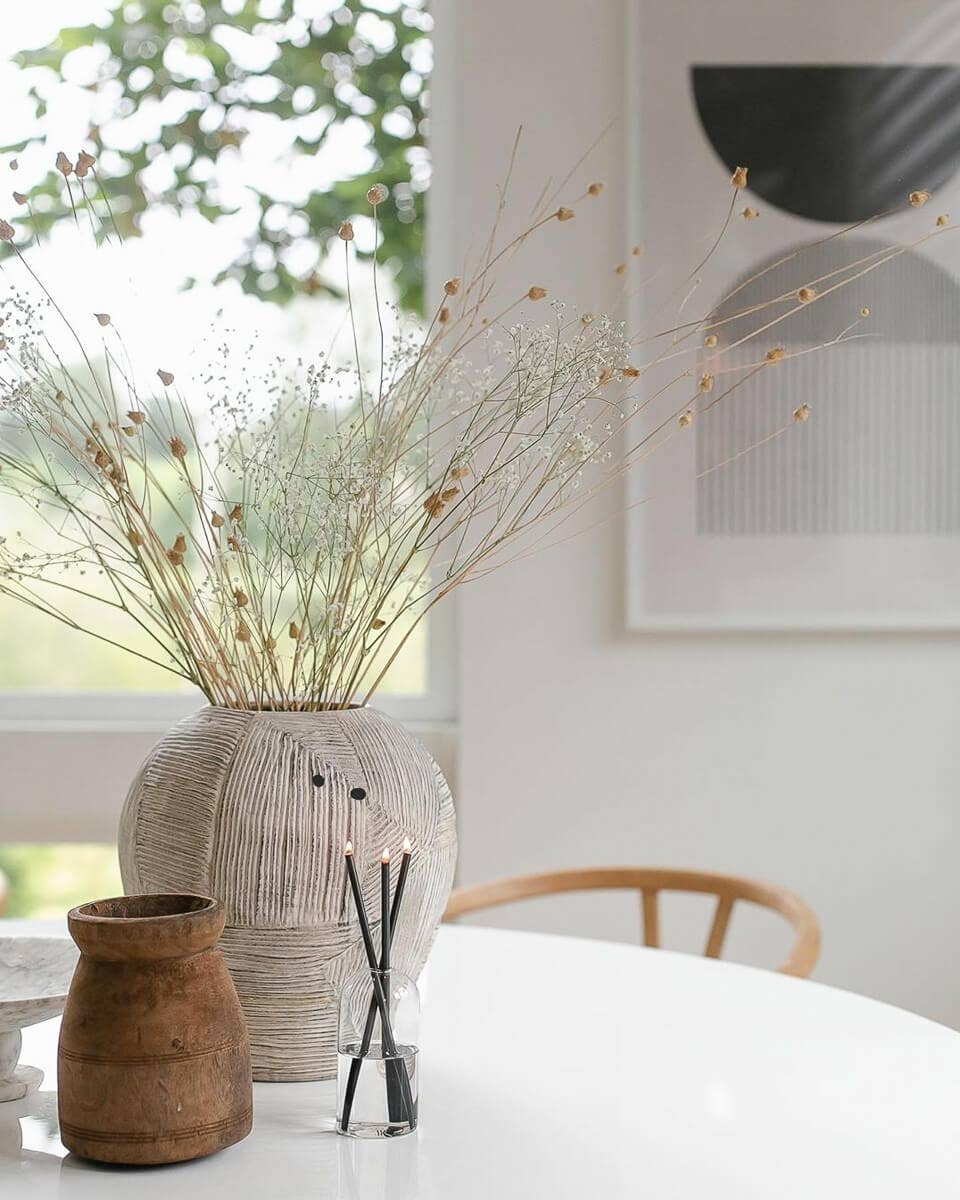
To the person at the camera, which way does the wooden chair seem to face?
facing the viewer and to the left of the viewer

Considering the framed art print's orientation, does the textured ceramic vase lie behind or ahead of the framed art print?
ahead

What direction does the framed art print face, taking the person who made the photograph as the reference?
facing the viewer

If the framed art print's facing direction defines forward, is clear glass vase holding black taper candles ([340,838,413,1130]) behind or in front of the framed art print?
in front

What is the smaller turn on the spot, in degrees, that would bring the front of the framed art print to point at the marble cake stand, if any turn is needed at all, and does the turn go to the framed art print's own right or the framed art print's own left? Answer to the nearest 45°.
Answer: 0° — it already faces it

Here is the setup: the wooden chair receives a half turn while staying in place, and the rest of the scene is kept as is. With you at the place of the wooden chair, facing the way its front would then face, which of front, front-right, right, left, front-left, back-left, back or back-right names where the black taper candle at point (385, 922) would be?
back-right

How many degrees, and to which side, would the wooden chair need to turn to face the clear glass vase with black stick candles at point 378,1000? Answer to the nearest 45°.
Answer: approximately 45° to its left

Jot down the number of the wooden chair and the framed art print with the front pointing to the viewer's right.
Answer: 0

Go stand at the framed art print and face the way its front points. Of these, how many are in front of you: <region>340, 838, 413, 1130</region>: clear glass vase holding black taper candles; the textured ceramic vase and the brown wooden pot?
3
